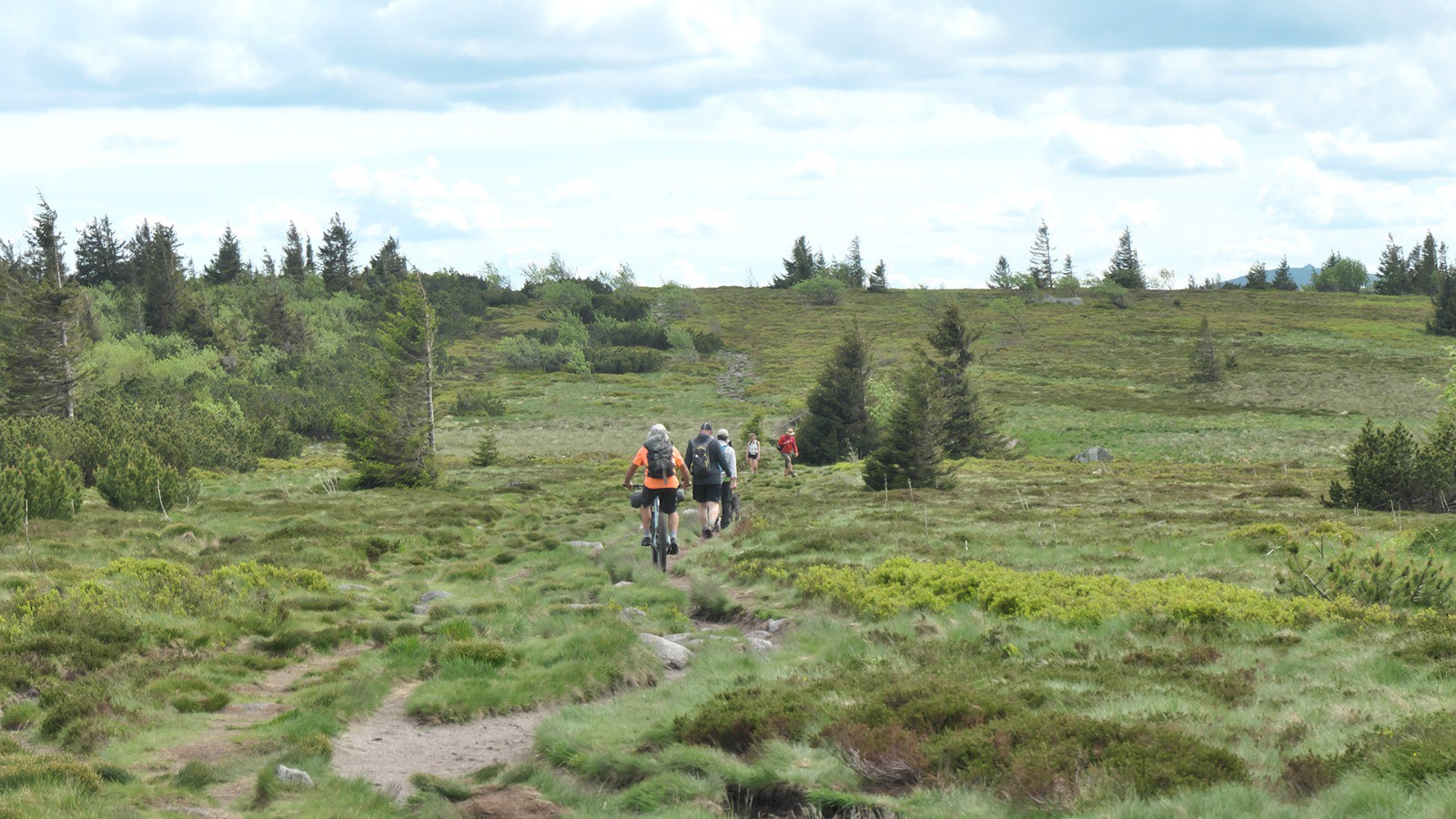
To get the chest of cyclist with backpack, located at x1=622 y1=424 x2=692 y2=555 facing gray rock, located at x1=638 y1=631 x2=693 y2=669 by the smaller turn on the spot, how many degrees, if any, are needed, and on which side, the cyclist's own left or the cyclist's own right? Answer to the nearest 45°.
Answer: approximately 180°

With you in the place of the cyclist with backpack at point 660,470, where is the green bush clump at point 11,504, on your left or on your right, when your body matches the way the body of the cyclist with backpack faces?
on your left

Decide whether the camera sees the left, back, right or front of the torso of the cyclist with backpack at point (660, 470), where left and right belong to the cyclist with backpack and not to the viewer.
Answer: back

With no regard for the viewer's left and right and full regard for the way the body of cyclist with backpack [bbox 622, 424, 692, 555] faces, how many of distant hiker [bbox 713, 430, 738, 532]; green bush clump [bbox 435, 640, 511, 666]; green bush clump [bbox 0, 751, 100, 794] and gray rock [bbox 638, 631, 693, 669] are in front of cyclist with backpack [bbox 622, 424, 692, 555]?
1

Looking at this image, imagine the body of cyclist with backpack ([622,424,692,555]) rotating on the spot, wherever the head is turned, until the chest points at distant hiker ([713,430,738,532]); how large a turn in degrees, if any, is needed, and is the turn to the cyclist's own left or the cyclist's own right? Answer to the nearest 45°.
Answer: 0° — they already face them

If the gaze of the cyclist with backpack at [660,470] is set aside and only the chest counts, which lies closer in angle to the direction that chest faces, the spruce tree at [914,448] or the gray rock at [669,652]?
the spruce tree

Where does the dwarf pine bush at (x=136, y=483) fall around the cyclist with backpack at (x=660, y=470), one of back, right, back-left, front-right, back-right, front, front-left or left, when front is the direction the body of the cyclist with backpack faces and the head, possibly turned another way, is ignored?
front-left

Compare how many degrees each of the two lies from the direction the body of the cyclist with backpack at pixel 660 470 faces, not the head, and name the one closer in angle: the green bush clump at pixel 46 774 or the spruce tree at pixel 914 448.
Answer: the spruce tree

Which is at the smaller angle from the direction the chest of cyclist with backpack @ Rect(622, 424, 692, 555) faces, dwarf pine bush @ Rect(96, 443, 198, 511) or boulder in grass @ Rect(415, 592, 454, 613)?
the dwarf pine bush

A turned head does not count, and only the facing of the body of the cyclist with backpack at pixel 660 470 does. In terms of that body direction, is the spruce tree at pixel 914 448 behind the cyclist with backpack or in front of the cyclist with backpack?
in front

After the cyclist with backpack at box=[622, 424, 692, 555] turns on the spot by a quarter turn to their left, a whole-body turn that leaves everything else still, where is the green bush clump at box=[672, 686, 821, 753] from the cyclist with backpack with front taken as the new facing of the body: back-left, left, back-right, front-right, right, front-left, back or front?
left

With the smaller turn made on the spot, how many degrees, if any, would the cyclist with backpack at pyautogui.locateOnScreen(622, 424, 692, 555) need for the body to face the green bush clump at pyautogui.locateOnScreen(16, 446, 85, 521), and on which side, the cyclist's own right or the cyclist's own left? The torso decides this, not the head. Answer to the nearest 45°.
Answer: approximately 45° to the cyclist's own left

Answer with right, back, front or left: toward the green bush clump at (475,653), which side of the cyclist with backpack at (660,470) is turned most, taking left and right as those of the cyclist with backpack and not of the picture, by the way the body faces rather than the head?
back

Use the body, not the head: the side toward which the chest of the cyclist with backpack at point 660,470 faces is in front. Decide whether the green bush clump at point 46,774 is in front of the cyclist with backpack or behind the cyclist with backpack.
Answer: behind

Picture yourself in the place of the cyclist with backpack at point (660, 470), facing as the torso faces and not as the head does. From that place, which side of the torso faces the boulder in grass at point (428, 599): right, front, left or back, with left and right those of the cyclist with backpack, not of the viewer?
back

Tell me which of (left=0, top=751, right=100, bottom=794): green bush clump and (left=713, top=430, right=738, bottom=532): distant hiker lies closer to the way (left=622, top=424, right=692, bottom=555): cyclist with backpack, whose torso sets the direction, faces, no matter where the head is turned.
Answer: the distant hiker

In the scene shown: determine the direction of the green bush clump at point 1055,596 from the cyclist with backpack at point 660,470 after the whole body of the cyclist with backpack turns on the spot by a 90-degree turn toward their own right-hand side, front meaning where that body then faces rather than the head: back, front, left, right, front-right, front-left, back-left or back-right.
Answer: front-right

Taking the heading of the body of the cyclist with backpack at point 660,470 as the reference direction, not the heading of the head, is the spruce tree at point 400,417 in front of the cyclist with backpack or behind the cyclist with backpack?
in front
